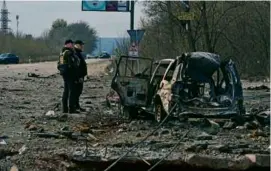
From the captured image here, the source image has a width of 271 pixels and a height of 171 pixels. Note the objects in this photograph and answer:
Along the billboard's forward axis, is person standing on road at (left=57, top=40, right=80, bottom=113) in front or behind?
in front

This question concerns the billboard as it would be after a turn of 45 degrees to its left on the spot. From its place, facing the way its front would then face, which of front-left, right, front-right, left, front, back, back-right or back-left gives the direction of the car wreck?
front-right

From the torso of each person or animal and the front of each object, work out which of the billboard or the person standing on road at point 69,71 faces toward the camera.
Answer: the billboard

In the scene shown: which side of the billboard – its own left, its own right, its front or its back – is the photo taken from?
front

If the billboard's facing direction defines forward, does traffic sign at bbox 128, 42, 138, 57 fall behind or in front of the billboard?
in front

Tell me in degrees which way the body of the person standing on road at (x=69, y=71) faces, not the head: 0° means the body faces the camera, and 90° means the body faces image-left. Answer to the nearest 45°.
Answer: approximately 225°

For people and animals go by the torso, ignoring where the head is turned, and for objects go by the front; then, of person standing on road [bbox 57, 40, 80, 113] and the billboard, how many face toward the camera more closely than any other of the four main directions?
1
